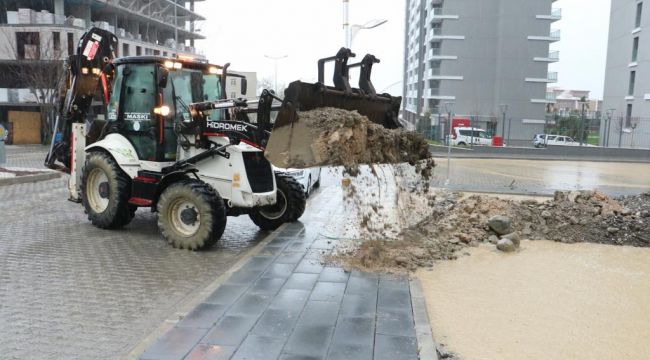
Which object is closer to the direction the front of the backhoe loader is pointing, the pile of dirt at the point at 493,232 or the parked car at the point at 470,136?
the pile of dirt

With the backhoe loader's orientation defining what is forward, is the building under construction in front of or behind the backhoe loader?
behind

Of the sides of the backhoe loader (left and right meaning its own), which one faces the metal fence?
left

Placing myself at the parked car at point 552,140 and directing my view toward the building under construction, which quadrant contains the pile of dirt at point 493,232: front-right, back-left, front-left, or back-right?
front-left

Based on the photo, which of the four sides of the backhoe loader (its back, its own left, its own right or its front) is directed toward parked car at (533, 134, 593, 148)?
left

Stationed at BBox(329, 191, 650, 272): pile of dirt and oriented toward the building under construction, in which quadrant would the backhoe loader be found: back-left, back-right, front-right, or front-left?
front-left

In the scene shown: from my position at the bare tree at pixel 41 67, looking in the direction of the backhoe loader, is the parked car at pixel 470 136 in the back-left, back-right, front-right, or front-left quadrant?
front-left

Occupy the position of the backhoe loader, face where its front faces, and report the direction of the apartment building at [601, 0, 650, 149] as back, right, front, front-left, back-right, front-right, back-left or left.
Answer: left

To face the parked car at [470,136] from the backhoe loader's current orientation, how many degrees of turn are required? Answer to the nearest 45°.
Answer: approximately 90° to its left

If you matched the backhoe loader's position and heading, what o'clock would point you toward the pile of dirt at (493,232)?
The pile of dirt is roughly at 11 o'clock from the backhoe loader.

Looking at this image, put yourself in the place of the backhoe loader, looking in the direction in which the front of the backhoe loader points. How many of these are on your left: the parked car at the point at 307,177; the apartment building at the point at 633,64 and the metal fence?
3
